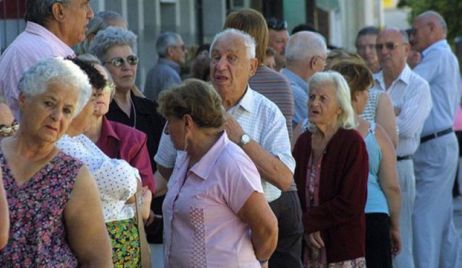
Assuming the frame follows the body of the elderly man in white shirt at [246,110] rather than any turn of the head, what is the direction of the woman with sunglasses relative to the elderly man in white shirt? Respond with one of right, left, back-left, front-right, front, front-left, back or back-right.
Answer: right

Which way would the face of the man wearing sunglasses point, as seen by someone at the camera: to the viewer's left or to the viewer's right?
to the viewer's left

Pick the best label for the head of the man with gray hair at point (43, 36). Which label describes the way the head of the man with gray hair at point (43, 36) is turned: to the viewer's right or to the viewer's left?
to the viewer's right

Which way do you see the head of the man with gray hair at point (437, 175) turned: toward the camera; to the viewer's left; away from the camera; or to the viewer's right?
to the viewer's left

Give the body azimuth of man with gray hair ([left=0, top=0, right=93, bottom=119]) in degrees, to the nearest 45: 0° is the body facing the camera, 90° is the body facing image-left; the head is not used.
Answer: approximately 270°

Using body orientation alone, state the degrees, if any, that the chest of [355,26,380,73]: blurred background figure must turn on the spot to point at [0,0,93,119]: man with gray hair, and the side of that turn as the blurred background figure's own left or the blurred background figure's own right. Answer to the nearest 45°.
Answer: approximately 45° to the blurred background figure's own right

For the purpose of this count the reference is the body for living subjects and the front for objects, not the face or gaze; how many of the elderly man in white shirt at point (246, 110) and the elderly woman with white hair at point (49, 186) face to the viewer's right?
0

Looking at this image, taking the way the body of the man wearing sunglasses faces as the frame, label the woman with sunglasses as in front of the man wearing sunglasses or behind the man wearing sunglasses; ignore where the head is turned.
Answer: in front
